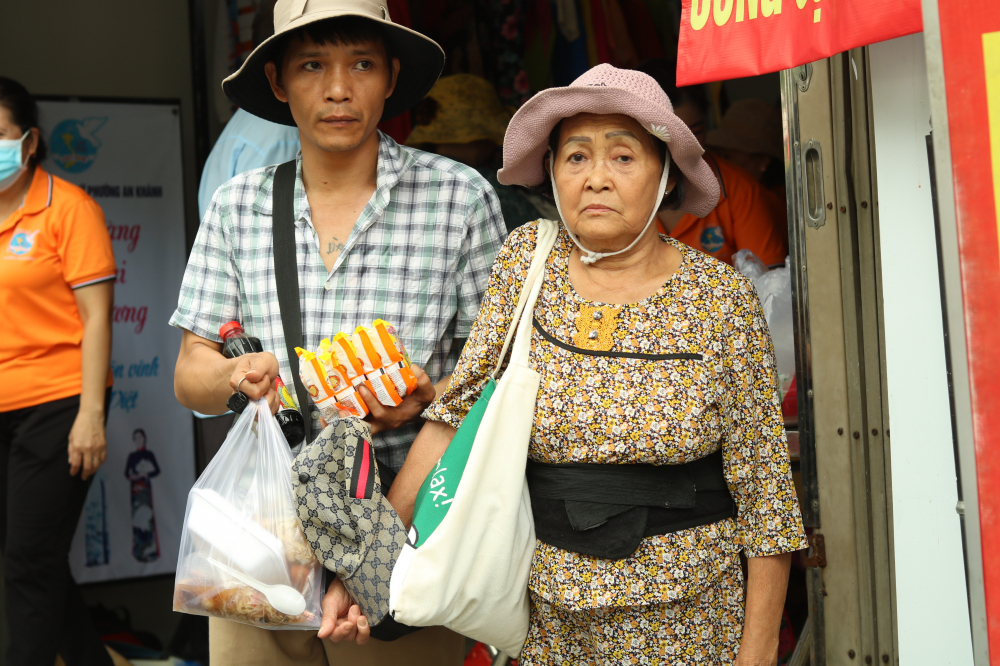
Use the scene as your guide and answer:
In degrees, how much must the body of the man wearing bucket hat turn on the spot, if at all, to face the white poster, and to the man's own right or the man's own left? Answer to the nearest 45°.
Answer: approximately 180°

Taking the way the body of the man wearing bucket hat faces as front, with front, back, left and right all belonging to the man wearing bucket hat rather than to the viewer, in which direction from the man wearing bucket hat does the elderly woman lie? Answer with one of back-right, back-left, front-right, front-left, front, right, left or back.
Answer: front-left

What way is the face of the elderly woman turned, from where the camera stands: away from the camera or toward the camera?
toward the camera

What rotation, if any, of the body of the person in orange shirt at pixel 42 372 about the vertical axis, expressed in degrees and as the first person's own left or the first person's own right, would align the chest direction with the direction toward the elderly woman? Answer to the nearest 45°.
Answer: approximately 90° to the first person's own left

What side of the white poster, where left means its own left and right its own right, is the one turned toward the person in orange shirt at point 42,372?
front

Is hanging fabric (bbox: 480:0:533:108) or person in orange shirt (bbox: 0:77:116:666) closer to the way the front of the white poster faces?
the person in orange shirt

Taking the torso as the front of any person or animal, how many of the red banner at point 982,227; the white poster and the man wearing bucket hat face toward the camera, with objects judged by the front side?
3

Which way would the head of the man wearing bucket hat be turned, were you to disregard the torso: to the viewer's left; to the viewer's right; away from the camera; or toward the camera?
toward the camera

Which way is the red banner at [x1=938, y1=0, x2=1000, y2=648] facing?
toward the camera

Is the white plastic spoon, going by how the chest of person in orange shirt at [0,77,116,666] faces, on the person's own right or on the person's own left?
on the person's own left

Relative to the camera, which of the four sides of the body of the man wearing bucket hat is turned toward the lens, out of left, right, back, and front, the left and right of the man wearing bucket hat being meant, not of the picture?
front

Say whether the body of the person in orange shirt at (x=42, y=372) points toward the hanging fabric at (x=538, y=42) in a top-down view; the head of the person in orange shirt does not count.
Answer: no

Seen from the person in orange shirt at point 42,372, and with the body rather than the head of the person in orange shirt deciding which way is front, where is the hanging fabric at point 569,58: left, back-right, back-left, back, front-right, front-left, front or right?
back-left

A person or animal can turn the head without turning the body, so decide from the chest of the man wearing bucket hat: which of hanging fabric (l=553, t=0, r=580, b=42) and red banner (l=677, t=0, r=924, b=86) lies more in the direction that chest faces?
the red banner
